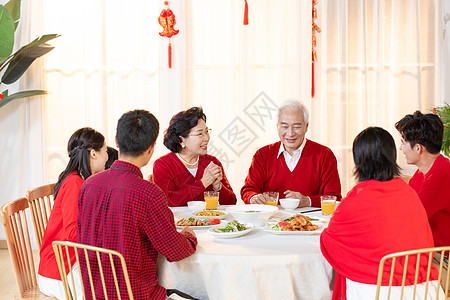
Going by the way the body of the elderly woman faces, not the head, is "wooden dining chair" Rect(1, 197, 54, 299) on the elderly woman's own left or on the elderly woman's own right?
on the elderly woman's own right

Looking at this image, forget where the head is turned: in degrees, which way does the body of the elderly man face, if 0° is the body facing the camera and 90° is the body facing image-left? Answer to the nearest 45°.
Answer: approximately 0°

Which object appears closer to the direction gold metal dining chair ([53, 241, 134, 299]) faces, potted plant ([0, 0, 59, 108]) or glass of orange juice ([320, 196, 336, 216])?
the glass of orange juice

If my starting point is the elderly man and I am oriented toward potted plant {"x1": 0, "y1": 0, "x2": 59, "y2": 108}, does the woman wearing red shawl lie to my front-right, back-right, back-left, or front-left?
back-left

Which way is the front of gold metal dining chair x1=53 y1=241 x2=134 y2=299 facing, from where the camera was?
facing away from the viewer and to the right of the viewer

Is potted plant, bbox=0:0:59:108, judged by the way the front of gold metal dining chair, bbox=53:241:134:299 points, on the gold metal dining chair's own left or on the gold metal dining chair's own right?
on the gold metal dining chair's own left

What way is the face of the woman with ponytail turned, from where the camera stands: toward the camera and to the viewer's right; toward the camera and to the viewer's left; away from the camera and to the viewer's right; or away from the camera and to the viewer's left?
away from the camera and to the viewer's right

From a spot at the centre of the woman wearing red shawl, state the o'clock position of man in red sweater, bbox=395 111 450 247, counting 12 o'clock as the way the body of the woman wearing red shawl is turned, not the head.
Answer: The man in red sweater is roughly at 2 o'clock from the woman wearing red shawl.

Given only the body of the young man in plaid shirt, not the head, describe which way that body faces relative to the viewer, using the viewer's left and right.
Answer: facing away from the viewer and to the right of the viewer

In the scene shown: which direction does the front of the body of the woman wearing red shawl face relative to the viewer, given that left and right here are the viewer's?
facing away from the viewer and to the left of the viewer
